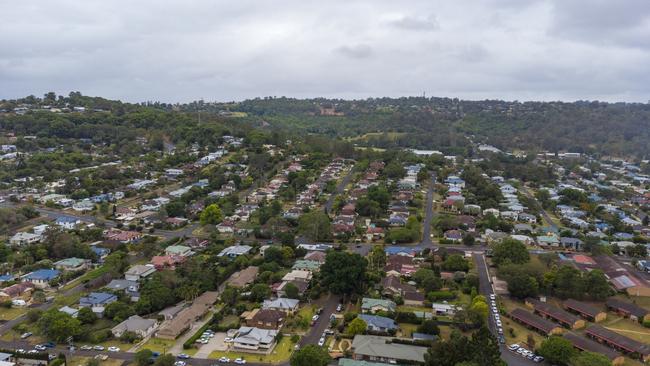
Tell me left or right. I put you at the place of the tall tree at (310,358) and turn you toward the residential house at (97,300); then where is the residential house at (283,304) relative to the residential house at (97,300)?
right

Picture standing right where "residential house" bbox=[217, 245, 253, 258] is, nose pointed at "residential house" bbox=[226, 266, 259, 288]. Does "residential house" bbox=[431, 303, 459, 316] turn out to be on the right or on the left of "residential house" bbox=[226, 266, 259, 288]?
left

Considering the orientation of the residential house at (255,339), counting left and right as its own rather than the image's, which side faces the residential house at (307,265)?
back

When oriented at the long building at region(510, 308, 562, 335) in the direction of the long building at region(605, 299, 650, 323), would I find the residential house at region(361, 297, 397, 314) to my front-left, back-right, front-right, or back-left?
back-left

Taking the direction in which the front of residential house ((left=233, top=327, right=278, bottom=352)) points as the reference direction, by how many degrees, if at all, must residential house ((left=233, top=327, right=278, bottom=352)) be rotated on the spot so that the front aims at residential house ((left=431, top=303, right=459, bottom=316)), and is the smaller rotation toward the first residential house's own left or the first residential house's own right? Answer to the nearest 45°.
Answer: approximately 90° to the first residential house's own left

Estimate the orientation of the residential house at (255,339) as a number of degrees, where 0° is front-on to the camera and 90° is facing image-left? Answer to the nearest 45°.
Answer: approximately 0°

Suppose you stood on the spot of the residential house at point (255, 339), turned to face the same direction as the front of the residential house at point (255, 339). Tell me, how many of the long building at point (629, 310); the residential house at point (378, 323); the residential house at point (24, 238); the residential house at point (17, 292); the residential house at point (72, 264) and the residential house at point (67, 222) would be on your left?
2

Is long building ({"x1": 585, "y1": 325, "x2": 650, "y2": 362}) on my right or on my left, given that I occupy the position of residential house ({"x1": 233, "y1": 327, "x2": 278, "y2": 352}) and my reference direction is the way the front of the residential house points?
on my left

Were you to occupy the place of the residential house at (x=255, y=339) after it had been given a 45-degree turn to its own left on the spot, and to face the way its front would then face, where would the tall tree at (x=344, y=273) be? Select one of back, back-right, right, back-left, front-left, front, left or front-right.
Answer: left

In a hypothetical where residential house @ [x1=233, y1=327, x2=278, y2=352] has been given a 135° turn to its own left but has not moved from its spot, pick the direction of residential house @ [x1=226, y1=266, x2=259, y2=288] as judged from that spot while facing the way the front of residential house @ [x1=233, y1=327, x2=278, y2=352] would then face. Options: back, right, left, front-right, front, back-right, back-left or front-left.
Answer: front-left

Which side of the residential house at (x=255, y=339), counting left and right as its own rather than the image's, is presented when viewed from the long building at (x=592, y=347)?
left

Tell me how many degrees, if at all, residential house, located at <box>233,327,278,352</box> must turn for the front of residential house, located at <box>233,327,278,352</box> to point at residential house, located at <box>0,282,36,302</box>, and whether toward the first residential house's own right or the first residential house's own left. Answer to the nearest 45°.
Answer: approximately 135° to the first residential house's own right

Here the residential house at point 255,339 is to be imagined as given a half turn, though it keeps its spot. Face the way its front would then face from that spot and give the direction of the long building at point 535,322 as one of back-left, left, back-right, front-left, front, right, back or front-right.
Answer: right

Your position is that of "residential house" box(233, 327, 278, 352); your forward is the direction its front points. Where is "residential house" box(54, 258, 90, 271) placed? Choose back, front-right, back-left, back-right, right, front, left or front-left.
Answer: back-right

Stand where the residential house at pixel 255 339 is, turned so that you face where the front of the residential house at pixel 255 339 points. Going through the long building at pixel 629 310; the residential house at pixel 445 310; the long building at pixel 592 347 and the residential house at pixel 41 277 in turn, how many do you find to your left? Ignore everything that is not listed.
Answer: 3

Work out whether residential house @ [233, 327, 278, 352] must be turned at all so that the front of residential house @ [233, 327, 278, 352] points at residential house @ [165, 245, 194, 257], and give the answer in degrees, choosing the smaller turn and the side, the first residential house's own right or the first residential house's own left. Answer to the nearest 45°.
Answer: approximately 180°
